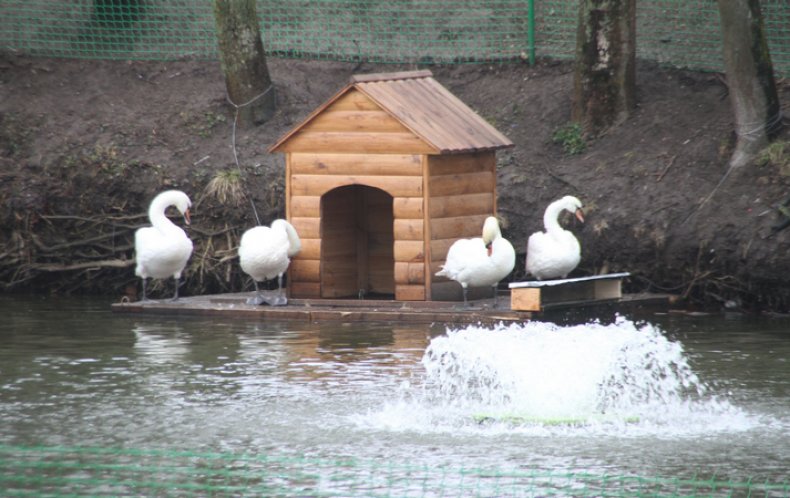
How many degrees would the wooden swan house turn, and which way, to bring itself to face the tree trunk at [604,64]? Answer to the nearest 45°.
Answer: approximately 180°

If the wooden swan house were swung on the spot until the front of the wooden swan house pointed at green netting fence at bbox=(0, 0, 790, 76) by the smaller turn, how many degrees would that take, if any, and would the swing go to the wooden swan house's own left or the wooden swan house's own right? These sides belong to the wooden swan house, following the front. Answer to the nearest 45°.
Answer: approximately 135° to the wooden swan house's own right

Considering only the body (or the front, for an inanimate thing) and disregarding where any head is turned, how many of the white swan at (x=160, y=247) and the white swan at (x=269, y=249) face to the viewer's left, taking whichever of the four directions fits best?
0

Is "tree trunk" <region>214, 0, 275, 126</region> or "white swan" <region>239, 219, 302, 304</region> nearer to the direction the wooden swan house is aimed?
the white swan

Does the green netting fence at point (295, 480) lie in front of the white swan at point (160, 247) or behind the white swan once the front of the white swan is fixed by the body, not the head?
in front

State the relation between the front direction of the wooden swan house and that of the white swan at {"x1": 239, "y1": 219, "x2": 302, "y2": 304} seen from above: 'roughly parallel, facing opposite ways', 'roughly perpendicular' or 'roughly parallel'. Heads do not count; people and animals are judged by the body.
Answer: roughly perpendicular

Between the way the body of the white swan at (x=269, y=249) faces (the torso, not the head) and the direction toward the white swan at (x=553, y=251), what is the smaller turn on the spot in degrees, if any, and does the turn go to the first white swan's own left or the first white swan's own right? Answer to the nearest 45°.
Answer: approximately 45° to the first white swan's own left

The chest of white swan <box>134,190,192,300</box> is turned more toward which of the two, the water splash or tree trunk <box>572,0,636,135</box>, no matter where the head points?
the water splash

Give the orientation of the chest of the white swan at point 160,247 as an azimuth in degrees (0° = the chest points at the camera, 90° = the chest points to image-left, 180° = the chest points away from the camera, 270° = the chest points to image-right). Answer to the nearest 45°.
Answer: approximately 315°

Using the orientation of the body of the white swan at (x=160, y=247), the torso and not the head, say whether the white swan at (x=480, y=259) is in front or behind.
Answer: in front

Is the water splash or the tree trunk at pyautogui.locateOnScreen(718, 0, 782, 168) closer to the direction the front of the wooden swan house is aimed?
the water splash
